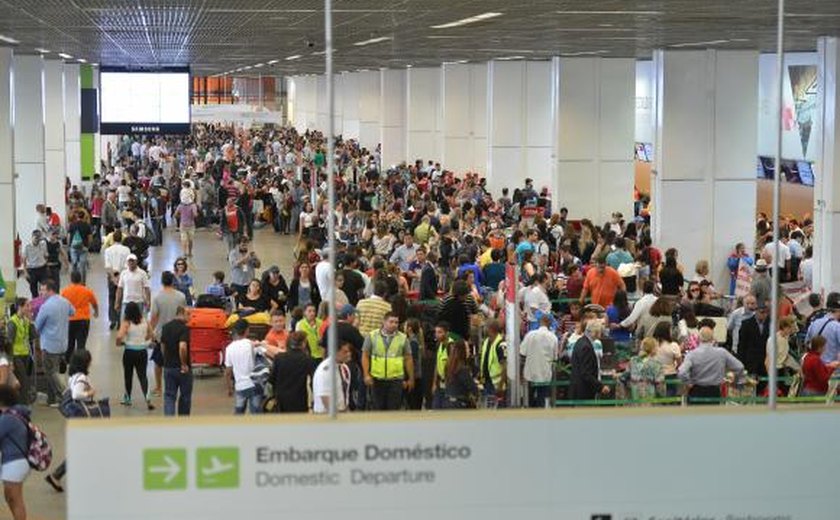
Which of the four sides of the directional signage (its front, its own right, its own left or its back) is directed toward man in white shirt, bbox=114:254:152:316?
back

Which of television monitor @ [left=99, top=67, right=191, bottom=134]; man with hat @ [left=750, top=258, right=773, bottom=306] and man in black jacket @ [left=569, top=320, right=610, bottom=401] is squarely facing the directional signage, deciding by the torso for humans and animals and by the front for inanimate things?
the television monitor

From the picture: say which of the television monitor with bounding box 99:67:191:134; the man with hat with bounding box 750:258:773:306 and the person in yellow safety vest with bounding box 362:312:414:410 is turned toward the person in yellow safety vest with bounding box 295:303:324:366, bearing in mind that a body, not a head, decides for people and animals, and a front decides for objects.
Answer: the television monitor

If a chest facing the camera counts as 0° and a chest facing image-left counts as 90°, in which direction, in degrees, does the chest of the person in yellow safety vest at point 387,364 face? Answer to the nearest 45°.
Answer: approximately 0°

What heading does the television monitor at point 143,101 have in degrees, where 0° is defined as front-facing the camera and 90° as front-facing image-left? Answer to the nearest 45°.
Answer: approximately 0°

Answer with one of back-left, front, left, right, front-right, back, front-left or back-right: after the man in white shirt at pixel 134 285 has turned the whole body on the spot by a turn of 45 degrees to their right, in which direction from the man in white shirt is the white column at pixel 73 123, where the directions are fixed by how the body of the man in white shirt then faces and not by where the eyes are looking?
back-right
